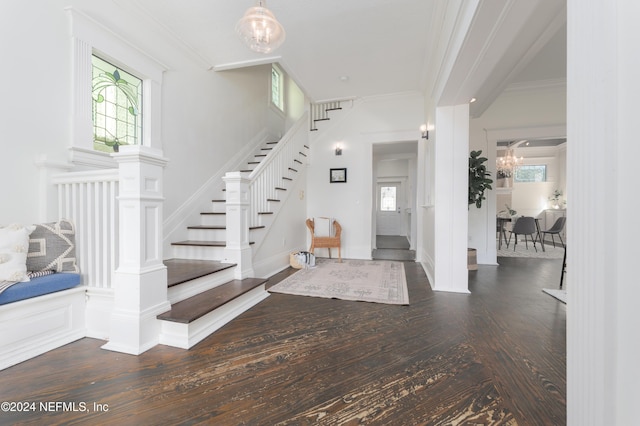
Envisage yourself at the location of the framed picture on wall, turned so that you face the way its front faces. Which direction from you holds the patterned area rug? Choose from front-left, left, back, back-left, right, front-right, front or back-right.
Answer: front

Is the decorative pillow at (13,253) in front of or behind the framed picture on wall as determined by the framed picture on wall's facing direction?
in front

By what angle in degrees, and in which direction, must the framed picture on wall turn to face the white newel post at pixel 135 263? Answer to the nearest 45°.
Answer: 0° — it already faces it

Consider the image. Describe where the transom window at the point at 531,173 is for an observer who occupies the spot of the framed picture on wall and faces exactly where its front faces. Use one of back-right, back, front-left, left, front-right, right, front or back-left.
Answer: back-left

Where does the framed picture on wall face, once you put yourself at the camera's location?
facing the viewer

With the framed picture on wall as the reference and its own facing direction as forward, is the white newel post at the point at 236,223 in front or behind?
in front

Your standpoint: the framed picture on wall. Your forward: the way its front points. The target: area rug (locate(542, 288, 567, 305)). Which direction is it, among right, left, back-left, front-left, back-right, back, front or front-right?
front-left

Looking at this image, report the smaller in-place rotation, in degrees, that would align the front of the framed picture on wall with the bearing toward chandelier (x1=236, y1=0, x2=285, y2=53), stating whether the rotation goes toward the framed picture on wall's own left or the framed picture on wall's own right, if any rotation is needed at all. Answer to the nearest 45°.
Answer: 0° — it already faces it

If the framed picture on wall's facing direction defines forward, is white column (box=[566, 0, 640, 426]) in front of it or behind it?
in front
